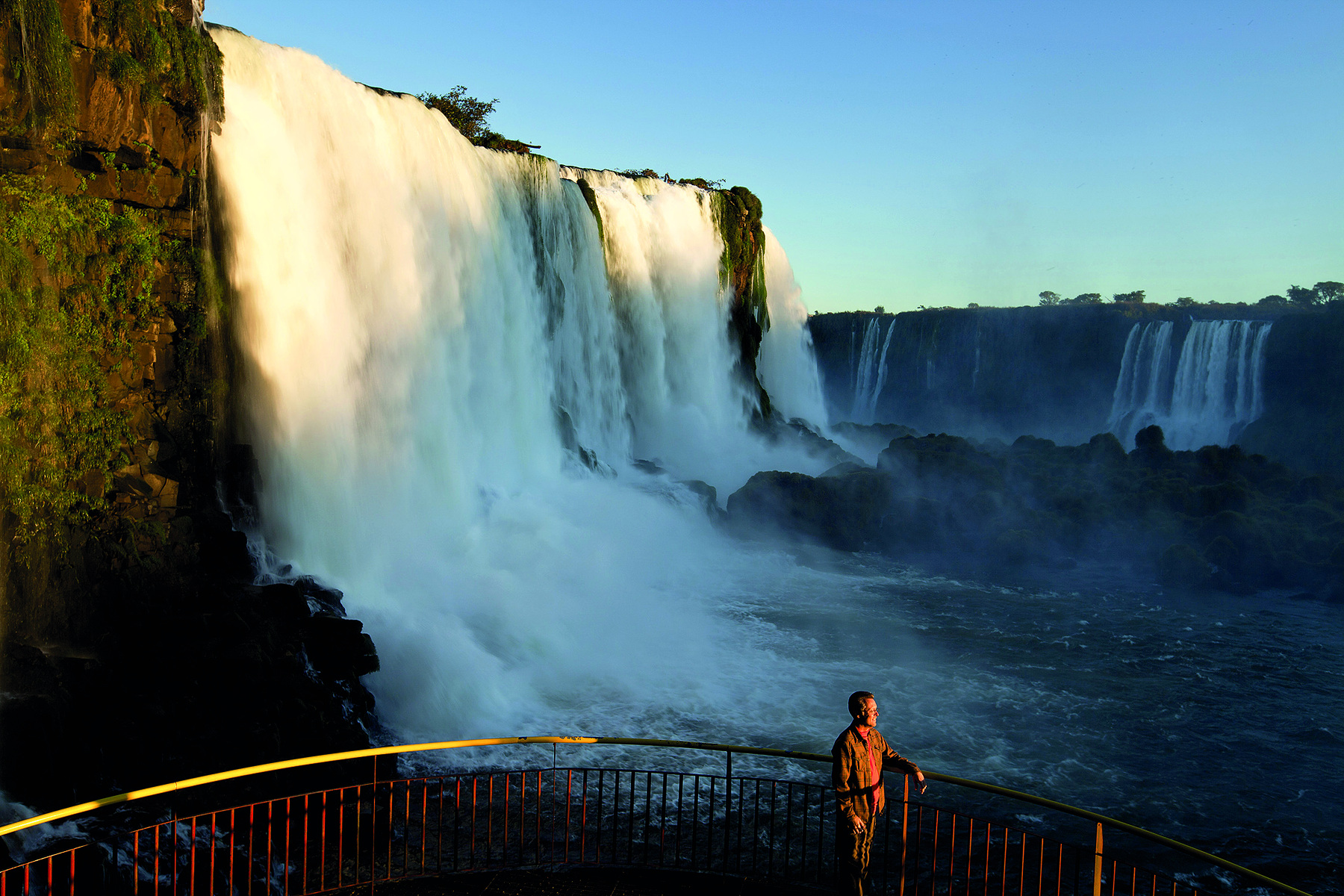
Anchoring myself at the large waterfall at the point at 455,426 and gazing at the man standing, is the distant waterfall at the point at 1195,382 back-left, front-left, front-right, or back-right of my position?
back-left

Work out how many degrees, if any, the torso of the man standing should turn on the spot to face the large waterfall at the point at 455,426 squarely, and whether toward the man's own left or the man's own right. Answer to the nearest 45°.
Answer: approximately 180°

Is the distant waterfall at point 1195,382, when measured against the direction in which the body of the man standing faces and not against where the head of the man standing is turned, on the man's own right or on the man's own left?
on the man's own left

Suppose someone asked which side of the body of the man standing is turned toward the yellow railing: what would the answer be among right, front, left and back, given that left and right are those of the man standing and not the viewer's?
back

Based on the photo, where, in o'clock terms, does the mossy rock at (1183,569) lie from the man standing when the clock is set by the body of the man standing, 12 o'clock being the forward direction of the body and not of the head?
The mossy rock is roughly at 8 o'clock from the man standing.

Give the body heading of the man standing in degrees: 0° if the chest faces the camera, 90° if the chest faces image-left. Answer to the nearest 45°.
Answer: approximately 315°

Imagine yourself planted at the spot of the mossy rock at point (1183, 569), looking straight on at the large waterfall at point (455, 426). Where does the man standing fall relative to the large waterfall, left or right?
left
